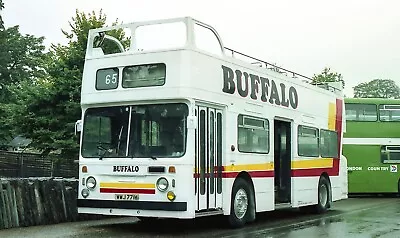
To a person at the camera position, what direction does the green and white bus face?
facing to the right of the viewer

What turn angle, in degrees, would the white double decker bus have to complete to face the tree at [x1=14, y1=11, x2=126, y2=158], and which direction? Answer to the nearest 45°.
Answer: approximately 90° to its right

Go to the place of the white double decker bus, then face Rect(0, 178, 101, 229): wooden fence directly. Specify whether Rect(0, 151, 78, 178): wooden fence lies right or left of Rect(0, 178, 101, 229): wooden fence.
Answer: right

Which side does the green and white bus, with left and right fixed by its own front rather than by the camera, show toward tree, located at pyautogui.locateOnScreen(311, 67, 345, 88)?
left

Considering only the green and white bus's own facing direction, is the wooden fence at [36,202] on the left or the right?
on its right

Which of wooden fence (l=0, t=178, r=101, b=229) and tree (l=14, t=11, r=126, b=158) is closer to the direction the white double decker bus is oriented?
the wooden fence

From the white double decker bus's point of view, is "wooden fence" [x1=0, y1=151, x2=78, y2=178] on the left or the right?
on its right

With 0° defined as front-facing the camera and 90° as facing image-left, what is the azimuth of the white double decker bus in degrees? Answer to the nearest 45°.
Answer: approximately 45°

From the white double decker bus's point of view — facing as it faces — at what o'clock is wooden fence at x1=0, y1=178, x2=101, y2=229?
The wooden fence is roughly at 2 o'clock from the white double decker bus.

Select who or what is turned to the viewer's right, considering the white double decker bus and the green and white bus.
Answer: the green and white bus

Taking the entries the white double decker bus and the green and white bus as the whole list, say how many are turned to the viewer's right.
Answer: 1
